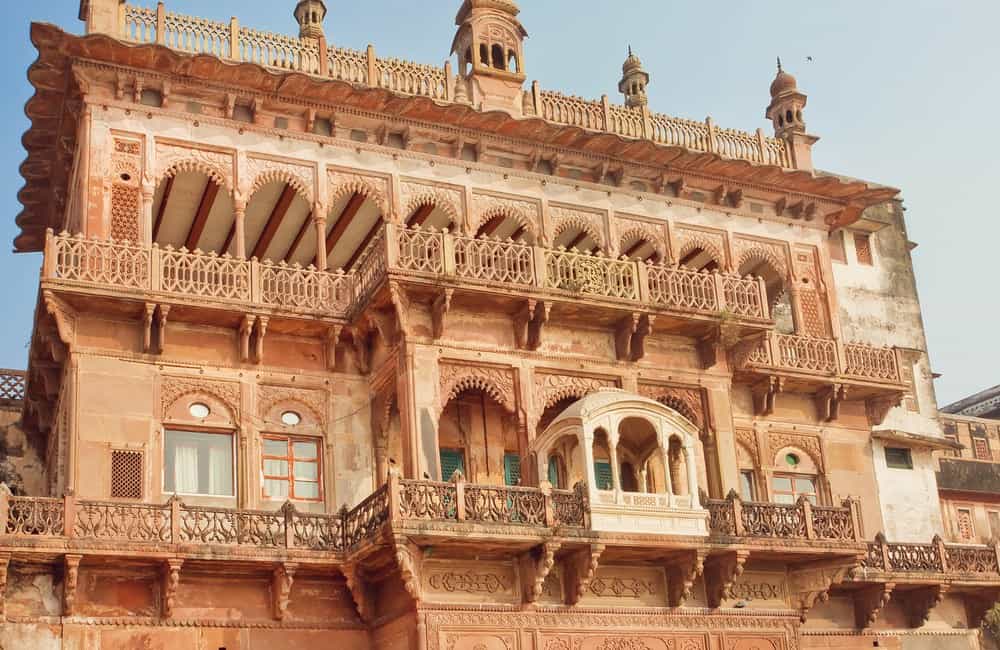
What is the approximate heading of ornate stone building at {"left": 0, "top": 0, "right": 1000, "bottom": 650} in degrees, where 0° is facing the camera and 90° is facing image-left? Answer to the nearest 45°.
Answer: approximately 315°
